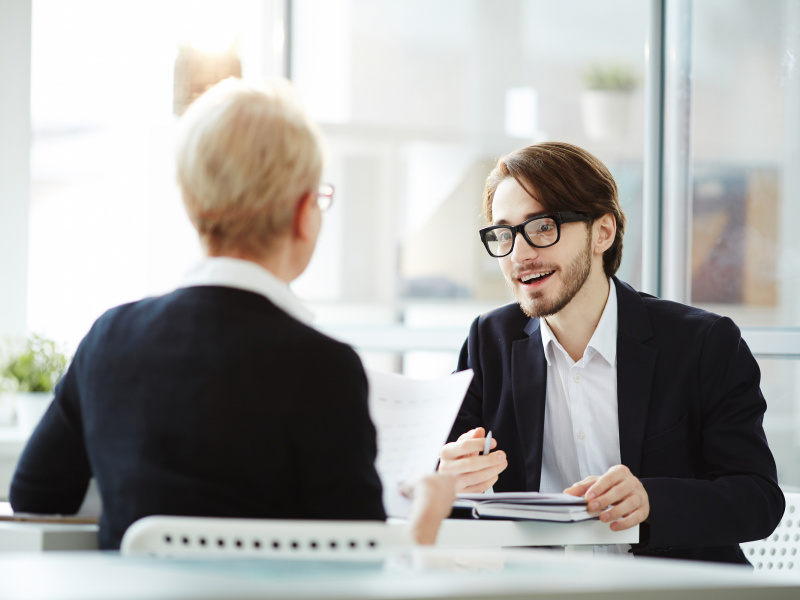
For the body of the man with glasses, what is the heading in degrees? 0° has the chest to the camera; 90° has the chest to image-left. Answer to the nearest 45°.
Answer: approximately 45°

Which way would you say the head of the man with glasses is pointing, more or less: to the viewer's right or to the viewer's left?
to the viewer's left

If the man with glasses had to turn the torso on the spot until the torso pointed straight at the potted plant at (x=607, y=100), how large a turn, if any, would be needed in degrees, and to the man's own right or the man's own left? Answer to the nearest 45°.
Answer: approximately 135° to the man's own right

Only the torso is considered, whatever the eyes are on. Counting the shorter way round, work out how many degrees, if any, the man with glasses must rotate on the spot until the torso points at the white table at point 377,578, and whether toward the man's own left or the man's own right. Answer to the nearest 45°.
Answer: approximately 45° to the man's own left

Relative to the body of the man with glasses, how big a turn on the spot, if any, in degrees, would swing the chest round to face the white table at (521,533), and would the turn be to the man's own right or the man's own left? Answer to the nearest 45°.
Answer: approximately 45° to the man's own left
